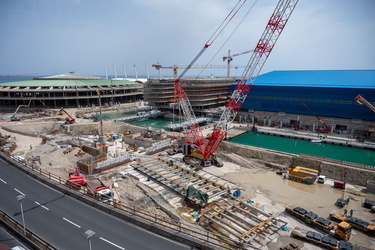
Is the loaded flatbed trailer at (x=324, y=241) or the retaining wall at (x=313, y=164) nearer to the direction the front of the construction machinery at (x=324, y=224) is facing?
the loaded flatbed trailer

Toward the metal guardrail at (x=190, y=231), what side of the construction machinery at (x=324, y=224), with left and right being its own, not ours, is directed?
right

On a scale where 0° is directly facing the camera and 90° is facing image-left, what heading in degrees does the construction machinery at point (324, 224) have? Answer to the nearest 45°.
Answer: approximately 315°

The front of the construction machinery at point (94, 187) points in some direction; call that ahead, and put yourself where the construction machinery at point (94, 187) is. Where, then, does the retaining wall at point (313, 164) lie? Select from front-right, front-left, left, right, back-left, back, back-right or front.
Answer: front-left

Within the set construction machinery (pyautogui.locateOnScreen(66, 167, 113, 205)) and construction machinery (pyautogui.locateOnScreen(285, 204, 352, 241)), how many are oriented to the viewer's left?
0

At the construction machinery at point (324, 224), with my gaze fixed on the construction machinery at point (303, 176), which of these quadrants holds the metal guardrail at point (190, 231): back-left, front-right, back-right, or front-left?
back-left

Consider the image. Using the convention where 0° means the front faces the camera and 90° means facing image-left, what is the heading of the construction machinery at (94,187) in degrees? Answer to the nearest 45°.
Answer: approximately 315°

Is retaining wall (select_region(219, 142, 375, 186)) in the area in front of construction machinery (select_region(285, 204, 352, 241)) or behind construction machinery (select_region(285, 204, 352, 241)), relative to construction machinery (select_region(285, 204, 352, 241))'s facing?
behind

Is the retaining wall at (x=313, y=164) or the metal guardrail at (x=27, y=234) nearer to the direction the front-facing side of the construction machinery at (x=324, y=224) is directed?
the metal guardrail

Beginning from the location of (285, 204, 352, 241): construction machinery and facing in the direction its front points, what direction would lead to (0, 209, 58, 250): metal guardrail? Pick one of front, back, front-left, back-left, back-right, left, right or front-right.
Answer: right
